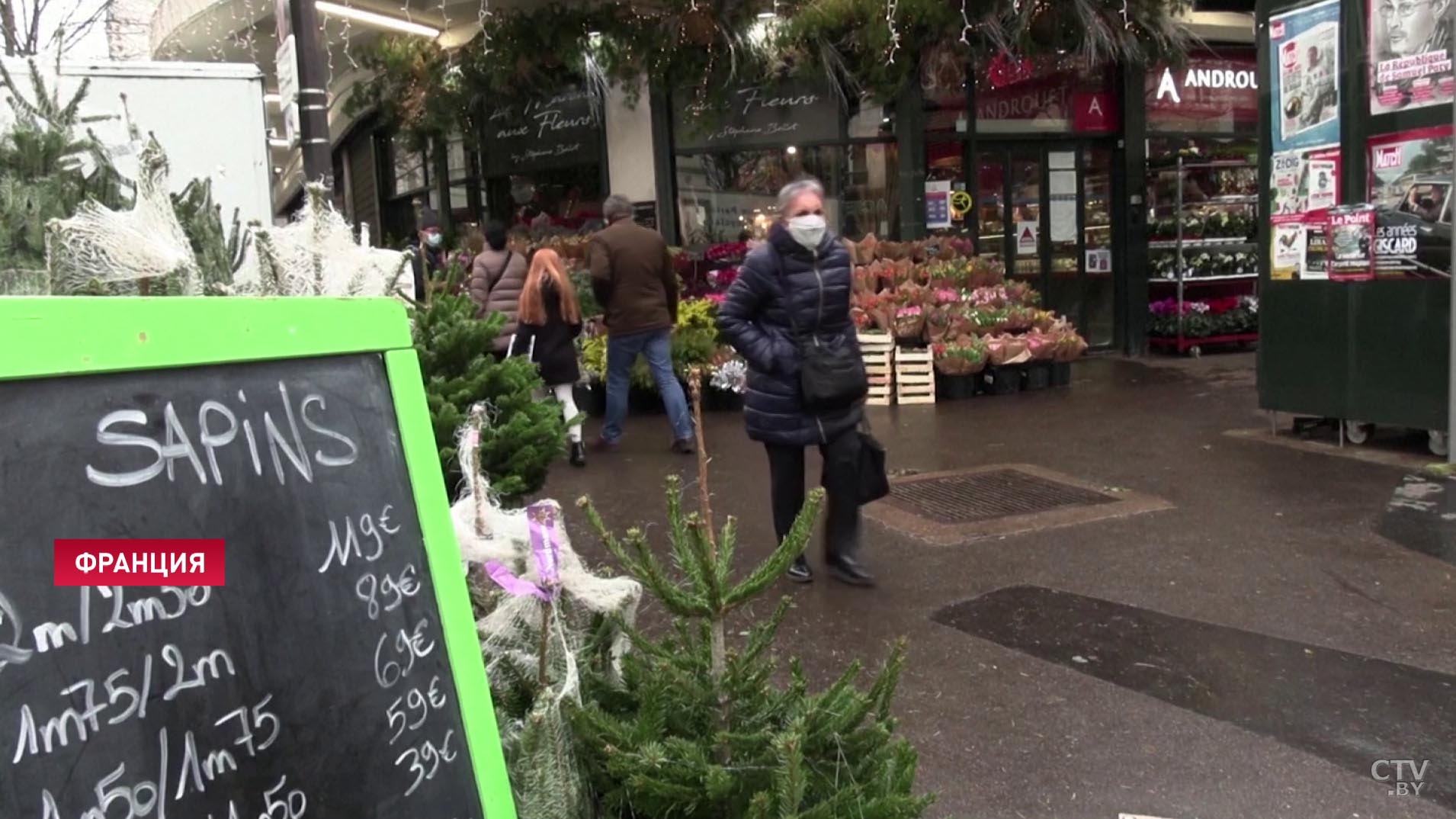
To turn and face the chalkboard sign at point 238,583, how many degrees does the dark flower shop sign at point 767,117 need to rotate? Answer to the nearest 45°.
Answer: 0° — it already faces it

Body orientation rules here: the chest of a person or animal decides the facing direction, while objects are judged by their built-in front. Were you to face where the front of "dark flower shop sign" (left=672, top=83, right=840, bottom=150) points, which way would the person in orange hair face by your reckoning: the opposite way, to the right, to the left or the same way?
the opposite way

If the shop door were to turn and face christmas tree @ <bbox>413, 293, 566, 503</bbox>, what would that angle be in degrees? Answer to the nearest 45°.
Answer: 0° — it already faces it

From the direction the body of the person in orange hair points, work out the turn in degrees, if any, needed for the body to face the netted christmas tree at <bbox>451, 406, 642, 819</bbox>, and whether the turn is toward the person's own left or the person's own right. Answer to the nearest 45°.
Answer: approximately 180°

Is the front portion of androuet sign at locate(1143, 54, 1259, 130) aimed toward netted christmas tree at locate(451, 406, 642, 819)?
yes

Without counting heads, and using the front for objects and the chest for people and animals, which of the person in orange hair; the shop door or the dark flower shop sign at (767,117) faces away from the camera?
the person in orange hair

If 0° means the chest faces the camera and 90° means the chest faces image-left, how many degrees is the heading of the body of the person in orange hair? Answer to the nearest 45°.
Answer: approximately 180°

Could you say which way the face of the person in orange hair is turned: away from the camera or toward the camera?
away from the camera

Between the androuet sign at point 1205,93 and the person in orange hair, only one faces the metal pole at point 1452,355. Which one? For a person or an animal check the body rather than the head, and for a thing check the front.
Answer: the androuet sign

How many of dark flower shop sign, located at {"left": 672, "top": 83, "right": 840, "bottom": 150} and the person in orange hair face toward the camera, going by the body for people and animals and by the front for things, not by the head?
1

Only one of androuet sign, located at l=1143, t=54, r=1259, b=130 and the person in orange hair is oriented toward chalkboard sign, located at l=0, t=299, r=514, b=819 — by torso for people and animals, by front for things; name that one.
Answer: the androuet sign

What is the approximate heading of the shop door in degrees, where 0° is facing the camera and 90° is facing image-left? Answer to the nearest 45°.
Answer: approximately 0°

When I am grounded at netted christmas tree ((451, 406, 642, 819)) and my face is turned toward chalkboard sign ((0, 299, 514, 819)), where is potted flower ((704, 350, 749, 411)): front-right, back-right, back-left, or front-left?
back-right

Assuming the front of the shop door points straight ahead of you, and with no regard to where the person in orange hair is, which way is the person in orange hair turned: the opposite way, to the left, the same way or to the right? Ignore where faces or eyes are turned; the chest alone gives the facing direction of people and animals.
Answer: the opposite way
